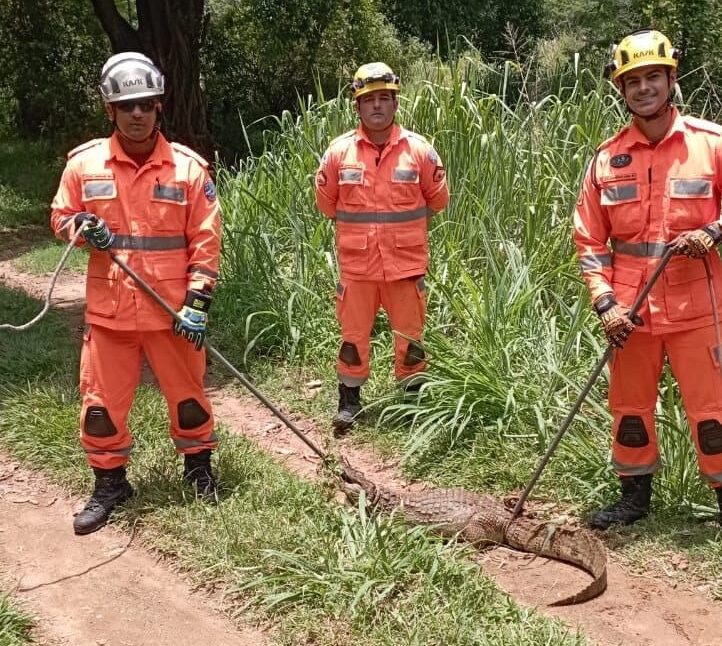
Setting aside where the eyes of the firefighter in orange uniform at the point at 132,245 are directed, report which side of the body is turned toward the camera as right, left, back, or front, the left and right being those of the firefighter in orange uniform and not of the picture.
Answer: front

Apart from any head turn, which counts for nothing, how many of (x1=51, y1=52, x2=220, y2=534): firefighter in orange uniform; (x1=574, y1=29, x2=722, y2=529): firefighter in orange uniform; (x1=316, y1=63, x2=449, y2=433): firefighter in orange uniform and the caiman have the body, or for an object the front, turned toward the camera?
3

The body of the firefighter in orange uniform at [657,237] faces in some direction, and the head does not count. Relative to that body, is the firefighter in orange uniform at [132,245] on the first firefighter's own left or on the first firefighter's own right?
on the first firefighter's own right

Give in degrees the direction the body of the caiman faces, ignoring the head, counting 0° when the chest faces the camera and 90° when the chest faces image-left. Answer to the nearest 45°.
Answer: approximately 135°

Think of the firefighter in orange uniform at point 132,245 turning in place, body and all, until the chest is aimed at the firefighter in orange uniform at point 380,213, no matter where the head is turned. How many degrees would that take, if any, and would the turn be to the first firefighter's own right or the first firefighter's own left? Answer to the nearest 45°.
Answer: approximately 135° to the first firefighter's own left

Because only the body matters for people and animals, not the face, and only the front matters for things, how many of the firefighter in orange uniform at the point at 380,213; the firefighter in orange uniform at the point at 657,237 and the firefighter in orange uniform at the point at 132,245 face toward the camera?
3

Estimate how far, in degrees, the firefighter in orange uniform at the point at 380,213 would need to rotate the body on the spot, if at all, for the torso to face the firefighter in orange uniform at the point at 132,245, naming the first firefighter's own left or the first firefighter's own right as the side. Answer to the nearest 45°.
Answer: approximately 45° to the first firefighter's own right
